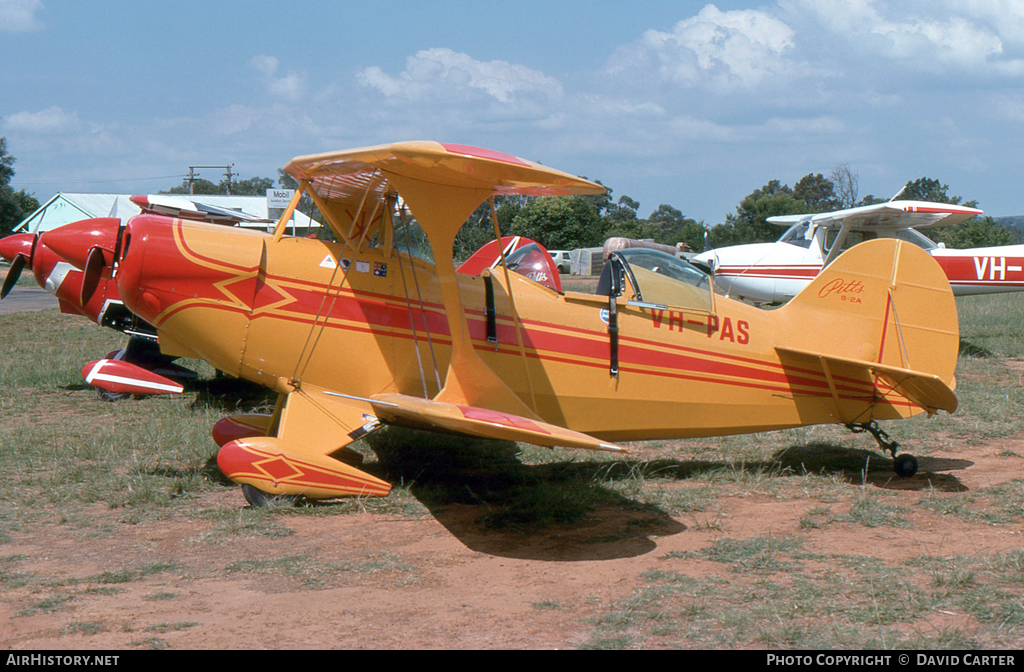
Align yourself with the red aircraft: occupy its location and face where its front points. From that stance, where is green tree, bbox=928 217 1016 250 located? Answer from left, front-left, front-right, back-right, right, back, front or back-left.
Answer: back-right

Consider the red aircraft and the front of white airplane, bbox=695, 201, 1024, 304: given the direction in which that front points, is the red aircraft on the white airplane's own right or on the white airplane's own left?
on the white airplane's own left

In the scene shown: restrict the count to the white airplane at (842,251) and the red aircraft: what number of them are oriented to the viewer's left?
2

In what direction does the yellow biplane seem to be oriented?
to the viewer's left

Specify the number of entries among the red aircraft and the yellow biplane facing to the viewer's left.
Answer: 2

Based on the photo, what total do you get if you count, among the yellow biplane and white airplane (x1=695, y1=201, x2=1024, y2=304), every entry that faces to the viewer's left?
2

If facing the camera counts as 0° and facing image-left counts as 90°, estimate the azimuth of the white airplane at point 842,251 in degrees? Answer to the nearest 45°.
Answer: approximately 90°

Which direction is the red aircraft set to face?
to the viewer's left
